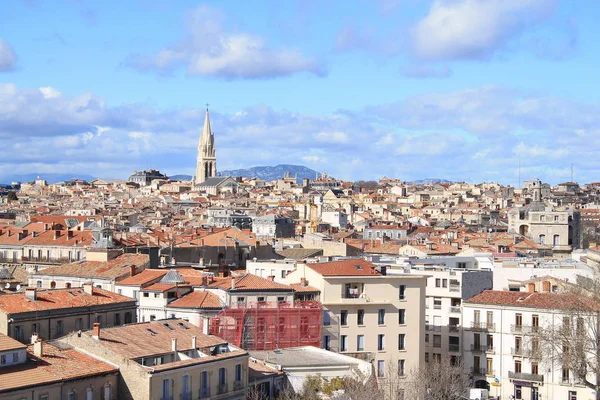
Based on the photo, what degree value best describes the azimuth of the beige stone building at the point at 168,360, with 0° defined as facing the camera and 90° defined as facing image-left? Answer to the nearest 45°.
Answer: approximately 315°

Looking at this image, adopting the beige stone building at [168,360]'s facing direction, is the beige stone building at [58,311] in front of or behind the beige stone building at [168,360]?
behind

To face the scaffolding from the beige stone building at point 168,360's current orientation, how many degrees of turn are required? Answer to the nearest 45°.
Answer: approximately 90° to its left
